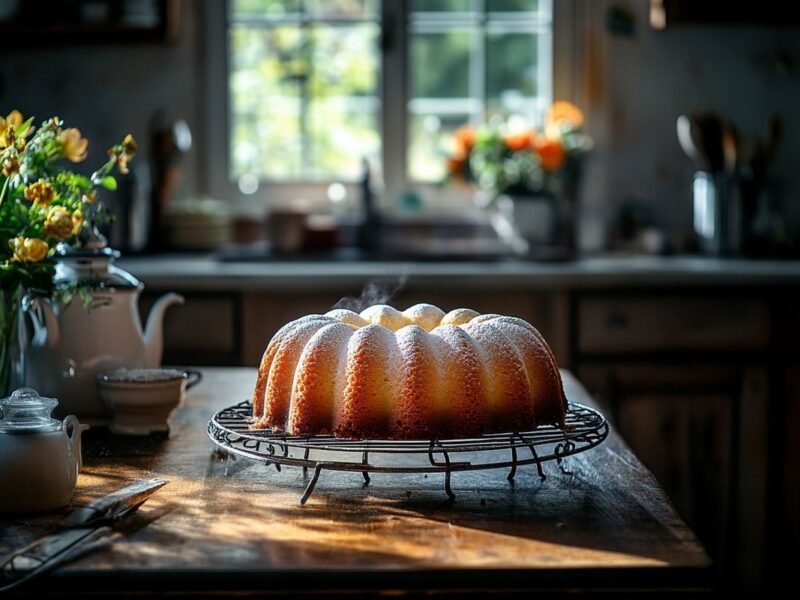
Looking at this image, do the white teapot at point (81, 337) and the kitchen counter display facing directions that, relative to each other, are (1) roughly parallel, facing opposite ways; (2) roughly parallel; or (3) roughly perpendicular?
roughly perpendicular

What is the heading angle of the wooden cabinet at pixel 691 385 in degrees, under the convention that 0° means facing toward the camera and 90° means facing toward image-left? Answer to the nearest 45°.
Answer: approximately 0°

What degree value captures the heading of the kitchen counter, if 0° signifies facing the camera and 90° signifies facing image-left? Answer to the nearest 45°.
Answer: approximately 0°

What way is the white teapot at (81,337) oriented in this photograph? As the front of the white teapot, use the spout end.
to the viewer's right

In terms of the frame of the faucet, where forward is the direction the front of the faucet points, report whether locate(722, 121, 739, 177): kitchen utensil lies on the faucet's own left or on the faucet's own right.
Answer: on the faucet's own left

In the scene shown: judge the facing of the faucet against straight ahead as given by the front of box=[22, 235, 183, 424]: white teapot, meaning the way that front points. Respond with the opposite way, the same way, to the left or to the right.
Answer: to the right

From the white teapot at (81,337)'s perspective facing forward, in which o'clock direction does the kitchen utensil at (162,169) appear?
The kitchen utensil is roughly at 9 o'clock from the white teapot.
